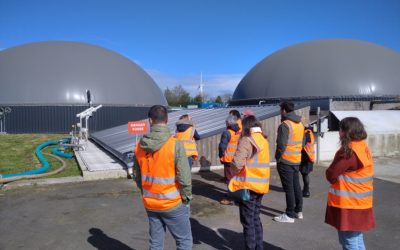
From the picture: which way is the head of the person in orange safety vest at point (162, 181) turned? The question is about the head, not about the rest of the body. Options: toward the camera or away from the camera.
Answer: away from the camera

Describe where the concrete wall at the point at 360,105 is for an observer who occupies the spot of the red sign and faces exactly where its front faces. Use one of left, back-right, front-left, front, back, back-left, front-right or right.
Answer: back-left

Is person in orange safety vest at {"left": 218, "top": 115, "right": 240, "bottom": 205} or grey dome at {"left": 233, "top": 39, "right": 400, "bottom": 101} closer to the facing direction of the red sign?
the person in orange safety vest

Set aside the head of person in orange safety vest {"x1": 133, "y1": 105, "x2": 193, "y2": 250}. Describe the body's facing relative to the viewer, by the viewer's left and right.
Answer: facing away from the viewer and to the right of the viewer

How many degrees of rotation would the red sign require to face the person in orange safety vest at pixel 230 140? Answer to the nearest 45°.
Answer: approximately 45° to its left

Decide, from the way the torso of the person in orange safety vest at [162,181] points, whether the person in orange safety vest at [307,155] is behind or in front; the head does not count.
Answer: in front

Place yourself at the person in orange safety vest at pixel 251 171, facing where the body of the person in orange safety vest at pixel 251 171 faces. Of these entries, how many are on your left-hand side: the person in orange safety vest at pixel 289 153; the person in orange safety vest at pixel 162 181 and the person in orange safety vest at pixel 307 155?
1

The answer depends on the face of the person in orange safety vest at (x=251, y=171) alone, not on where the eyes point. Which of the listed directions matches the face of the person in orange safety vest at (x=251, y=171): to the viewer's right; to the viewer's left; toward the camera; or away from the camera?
away from the camera

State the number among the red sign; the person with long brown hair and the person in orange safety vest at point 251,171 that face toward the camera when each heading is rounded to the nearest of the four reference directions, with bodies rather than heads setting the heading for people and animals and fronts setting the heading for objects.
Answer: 1

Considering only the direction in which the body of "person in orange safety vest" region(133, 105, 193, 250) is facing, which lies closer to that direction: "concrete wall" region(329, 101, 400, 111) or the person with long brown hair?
the concrete wall

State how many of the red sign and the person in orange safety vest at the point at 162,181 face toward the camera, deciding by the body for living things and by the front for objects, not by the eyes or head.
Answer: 1

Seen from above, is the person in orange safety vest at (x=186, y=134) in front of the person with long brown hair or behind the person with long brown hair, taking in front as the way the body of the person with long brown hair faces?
in front

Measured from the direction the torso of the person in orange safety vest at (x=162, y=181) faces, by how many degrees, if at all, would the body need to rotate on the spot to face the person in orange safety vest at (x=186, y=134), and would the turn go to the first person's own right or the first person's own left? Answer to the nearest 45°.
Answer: approximately 45° to the first person's own left

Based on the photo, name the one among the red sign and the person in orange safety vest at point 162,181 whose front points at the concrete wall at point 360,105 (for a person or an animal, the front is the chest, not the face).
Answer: the person in orange safety vest

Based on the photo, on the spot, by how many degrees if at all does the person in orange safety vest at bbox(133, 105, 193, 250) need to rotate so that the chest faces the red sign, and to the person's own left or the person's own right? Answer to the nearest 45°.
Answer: approximately 45° to the person's own left
